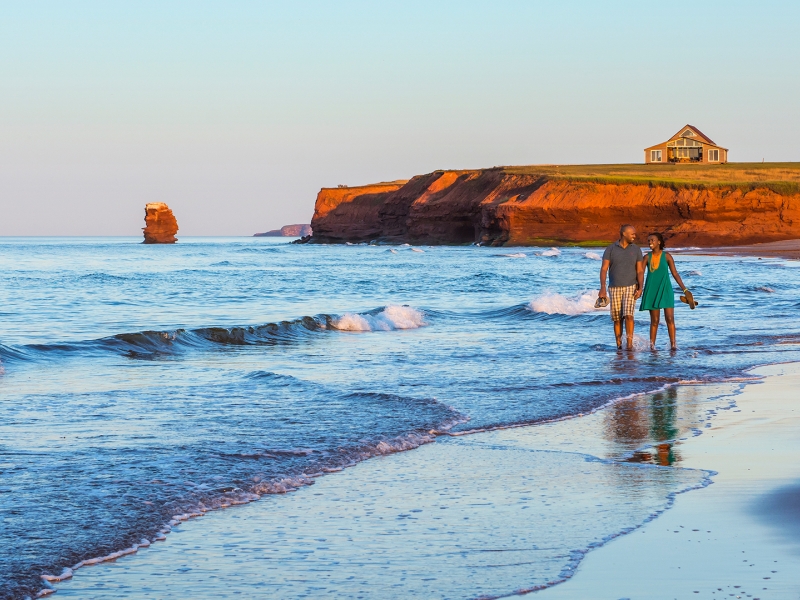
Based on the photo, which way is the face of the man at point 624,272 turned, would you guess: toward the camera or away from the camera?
toward the camera

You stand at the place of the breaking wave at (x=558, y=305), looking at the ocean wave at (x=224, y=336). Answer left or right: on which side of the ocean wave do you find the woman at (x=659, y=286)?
left

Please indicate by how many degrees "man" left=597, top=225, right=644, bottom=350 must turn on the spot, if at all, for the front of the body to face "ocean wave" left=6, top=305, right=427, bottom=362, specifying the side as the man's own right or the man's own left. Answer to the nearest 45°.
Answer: approximately 90° to the man's own right

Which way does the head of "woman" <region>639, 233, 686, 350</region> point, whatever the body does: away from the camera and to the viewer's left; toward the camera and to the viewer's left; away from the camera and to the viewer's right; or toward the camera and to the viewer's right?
toward the camera and to the viewer's left

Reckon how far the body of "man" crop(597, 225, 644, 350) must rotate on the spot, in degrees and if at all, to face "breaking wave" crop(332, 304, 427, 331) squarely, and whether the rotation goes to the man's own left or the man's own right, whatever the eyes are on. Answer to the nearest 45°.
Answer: approximately 135° to the man's own right

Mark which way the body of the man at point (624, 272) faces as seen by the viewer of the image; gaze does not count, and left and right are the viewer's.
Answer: facing the viewer
